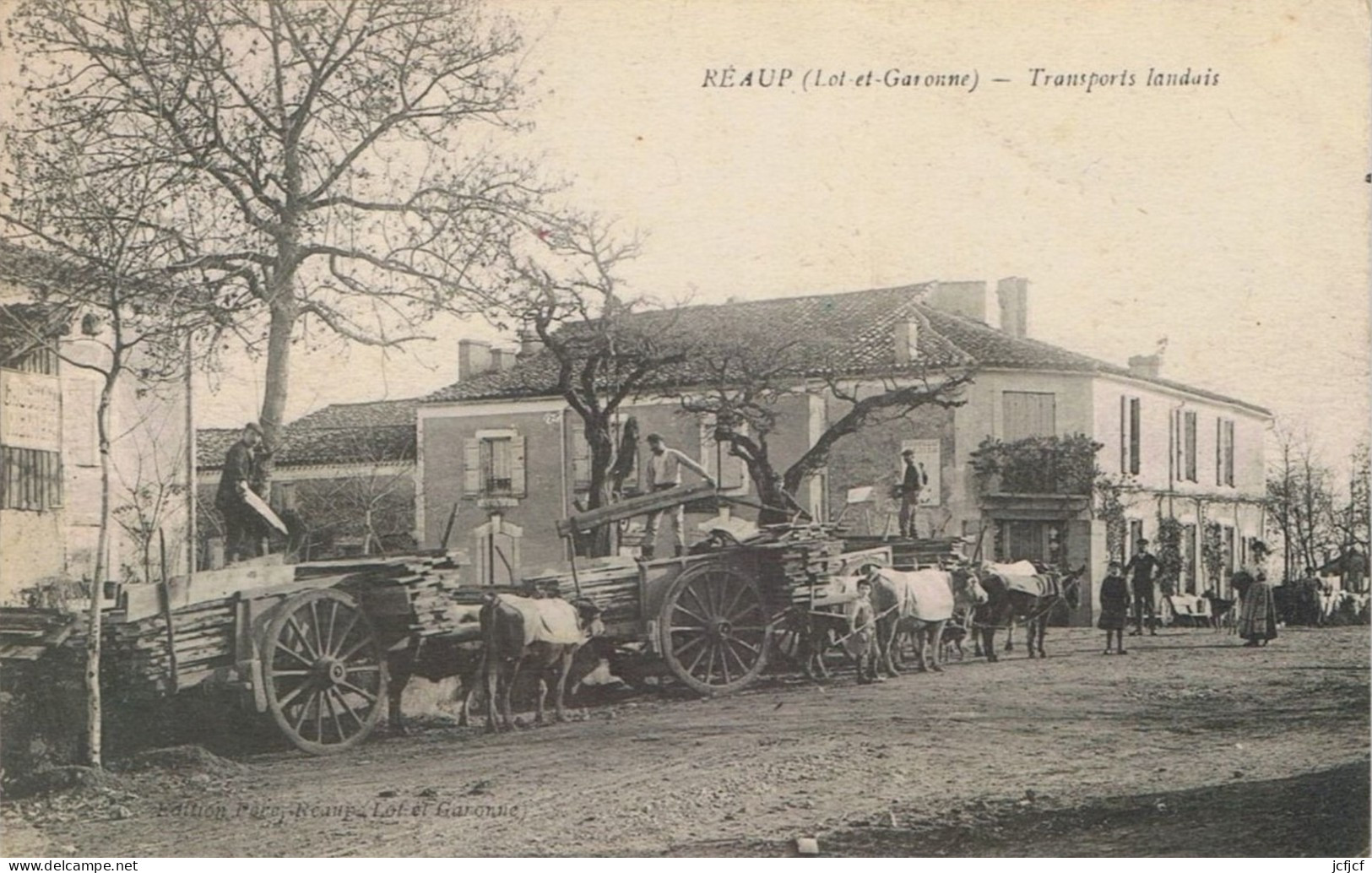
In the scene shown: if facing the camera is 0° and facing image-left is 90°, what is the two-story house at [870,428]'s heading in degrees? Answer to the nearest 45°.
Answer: approximately 0°

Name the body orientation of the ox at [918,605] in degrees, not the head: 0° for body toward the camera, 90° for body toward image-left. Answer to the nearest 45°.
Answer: approximately 270°

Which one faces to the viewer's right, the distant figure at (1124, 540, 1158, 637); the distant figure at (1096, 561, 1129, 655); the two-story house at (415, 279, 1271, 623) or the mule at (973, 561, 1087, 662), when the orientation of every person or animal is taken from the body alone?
the mule

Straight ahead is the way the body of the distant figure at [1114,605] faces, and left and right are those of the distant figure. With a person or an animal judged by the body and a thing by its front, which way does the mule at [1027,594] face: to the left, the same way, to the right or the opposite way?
to the left

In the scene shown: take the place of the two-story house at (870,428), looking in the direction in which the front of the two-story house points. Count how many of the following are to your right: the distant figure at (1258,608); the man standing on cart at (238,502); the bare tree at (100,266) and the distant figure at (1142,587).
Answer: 2

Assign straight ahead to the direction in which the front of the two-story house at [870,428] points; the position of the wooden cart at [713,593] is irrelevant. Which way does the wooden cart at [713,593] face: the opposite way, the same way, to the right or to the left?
to the left

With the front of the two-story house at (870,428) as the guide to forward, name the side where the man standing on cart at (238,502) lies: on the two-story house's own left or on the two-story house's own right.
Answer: on the two-story house's own right

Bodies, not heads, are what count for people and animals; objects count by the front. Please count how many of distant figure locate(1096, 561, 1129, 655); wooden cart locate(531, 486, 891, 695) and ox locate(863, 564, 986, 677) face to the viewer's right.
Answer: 2

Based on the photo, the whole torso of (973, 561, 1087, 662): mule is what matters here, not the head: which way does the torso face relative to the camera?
to the viewer's right

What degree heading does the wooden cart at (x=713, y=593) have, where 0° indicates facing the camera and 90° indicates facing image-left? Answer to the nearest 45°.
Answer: approximately 270°

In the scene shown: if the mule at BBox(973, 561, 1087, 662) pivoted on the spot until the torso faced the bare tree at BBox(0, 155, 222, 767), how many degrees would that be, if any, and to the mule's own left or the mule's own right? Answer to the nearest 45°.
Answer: approximately 180°

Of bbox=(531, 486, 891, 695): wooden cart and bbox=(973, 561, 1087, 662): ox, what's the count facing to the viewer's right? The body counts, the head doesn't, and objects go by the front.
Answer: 2
